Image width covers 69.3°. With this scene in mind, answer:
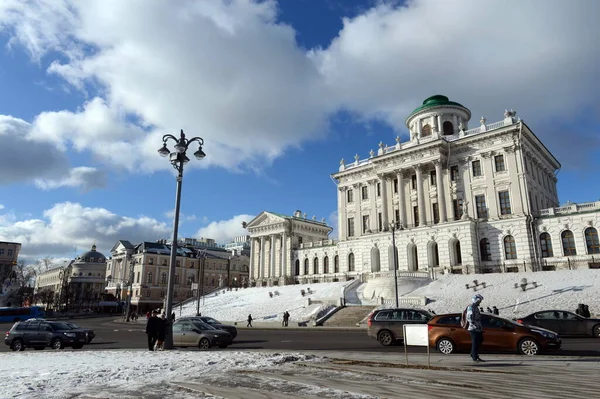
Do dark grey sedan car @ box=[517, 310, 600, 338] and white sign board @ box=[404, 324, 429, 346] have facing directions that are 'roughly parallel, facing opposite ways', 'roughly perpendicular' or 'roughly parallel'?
roughly perpendicular

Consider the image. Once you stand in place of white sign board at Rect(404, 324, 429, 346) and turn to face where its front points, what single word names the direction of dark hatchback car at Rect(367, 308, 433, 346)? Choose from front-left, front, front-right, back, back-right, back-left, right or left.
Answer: back

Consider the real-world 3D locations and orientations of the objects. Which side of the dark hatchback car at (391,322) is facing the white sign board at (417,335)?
right

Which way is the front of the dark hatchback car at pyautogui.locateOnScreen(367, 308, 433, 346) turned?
to the viewer's right
